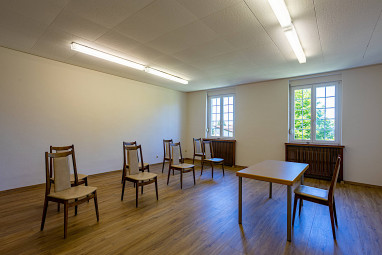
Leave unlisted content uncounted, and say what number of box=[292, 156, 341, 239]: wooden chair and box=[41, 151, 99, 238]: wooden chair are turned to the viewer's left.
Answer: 1

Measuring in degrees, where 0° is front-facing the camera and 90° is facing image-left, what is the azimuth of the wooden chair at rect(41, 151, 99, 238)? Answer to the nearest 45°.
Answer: approximately 315°

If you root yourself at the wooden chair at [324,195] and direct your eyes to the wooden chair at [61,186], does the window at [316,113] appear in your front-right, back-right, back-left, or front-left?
back-right

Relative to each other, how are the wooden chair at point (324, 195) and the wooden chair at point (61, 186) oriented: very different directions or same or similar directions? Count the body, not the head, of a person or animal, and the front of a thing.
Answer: very different directions

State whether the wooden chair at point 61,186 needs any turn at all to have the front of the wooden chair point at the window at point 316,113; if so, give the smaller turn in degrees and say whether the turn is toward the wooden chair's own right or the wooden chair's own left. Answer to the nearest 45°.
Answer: approximately 45° to the wooden chair's own left

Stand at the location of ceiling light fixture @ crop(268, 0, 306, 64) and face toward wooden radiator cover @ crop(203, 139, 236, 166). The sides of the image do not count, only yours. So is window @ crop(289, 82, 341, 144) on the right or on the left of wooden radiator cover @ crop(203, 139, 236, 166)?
right

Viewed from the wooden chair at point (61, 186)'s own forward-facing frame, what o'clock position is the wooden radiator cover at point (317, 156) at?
The wooden radiator cover is roughly at 11 o'clock from the wooden chair.

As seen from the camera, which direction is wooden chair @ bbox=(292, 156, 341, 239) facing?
to the viewer's left

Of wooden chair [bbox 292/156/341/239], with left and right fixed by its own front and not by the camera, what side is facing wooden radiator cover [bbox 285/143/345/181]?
right

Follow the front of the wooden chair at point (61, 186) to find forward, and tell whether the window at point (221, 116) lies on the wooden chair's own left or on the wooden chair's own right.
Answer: on the wooden chair's own left

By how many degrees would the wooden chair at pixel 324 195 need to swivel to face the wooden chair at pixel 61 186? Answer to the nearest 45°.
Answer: approximately 45° to its left
